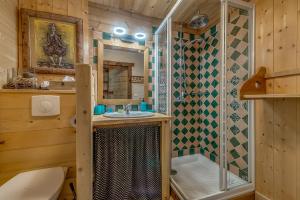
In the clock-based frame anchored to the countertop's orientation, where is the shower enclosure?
The shower enclosure is roughly at 8 o'clock from the countertop.

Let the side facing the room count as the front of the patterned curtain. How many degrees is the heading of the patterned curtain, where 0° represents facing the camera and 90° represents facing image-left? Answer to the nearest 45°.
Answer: approximately 0°

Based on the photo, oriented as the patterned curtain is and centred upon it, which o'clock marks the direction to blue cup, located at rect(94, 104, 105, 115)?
The blue cup is roughly at 5 o'clock from the patterned curtain.

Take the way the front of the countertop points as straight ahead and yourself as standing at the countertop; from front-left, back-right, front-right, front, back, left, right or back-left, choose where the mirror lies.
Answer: back

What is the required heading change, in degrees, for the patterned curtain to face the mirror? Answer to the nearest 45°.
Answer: approximately 180°

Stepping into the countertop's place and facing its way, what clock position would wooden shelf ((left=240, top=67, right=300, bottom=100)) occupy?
The wooden shelf is roughly at 9 o'clock from the countertop.
